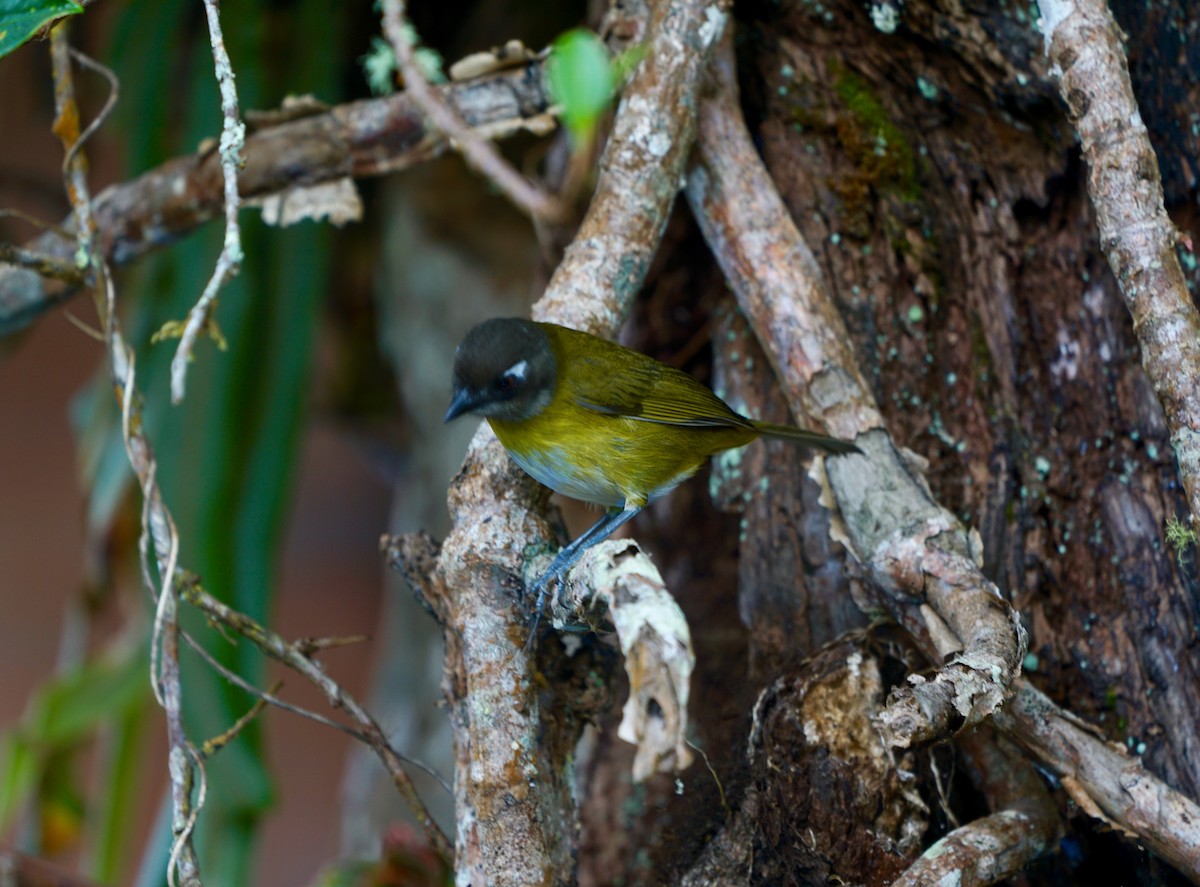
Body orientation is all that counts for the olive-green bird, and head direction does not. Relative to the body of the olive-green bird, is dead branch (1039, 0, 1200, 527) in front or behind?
behind

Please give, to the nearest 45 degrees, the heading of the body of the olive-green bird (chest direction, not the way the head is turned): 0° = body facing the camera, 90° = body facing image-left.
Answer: approximately 90°

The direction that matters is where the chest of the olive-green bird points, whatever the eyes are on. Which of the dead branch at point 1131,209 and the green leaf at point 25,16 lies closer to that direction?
the green leaf

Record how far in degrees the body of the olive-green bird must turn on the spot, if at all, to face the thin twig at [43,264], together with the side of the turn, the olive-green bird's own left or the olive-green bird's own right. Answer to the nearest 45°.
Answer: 0° — it already faces it
